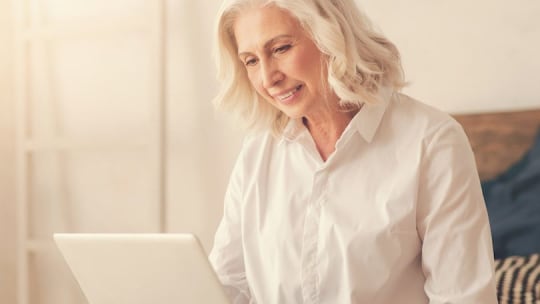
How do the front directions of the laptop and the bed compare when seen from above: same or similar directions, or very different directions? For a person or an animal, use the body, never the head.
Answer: very different directions

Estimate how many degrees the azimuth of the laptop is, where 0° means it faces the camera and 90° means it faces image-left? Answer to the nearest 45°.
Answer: approximately 225°

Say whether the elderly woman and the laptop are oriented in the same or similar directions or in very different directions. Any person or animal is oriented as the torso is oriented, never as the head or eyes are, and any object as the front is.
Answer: very different directions

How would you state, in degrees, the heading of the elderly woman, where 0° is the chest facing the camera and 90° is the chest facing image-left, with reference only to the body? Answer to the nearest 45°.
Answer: approximately 45°

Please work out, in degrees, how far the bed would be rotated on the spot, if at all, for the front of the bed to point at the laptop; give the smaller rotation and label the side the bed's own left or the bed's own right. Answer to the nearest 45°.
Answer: approximately 45° to the bed's own right

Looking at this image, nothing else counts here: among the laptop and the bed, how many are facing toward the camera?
1

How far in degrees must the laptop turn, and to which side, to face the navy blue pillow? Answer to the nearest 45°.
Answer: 0° — it already faces it
